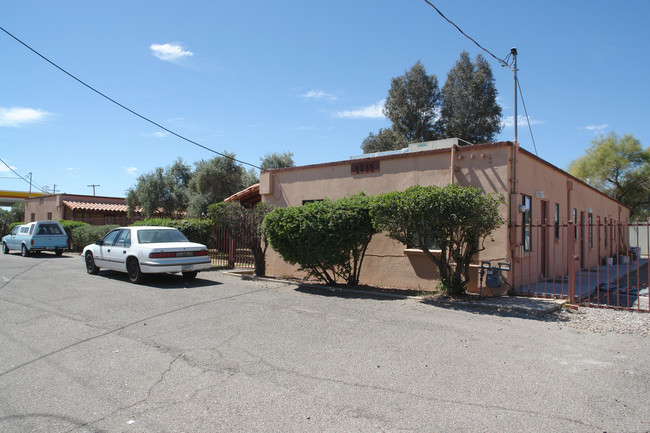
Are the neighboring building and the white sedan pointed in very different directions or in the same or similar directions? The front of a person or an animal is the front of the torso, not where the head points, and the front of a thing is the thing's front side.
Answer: very different directions

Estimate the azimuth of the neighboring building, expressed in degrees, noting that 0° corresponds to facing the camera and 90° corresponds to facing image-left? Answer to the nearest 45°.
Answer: approximately 315°

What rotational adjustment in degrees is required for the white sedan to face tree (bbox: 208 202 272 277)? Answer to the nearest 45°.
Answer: approximately 135° to its right

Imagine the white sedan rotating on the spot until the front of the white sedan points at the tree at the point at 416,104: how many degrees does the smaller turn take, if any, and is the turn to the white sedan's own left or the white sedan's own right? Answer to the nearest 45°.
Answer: approximately 90° to the white sedan's own right

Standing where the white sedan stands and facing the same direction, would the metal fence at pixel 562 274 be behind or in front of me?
behind
